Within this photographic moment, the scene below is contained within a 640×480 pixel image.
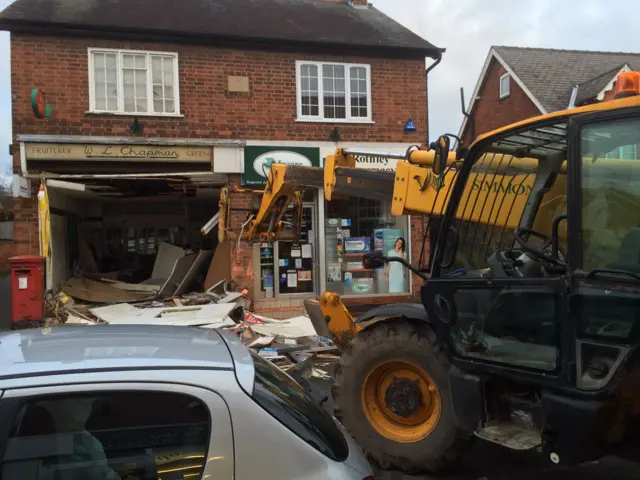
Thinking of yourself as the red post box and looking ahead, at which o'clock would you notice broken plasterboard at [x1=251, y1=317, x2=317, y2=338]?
The broken plasterboard is roughly at 10 o'clock from the red post box.

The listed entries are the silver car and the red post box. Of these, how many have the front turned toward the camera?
1

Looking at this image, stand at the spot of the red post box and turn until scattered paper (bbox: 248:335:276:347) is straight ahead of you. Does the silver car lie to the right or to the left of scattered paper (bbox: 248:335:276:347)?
right

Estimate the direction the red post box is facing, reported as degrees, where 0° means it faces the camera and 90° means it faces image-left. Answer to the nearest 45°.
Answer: approximately 0°

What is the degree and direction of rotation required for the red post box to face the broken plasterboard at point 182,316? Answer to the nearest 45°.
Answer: approximately 45° to its left

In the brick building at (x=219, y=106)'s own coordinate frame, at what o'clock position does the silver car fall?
The silver car is roughly at 12 o'clock from the brick building.
